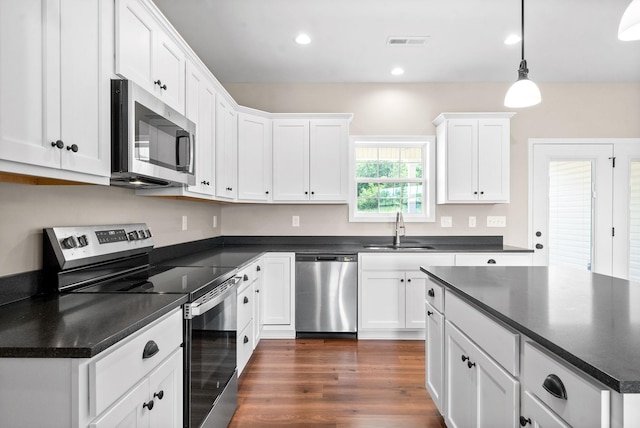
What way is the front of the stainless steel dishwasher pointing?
toward the camera

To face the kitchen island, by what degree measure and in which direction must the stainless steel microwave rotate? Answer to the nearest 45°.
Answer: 0° — it already faces it

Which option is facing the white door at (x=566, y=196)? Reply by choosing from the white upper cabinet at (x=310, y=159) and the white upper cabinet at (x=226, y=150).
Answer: the white upper cabinet at (x=226, y=150)

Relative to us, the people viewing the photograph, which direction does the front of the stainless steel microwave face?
facing the viewer and to the right of the viewer

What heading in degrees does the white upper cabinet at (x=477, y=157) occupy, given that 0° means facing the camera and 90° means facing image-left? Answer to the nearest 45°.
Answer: approximately 0°

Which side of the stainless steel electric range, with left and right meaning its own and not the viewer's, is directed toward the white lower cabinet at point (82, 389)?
right

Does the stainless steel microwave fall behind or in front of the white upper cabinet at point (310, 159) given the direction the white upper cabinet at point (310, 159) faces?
in front

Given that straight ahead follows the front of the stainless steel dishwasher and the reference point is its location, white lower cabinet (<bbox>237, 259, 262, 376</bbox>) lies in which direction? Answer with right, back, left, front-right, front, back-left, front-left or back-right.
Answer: front-right

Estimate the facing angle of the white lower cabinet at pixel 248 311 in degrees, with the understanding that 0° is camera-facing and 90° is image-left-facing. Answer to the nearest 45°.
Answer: approximately 270°

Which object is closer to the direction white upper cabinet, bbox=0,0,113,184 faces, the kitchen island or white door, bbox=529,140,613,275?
the kitchen island

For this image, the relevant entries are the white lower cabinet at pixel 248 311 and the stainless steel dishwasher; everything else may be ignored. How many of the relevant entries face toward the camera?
1

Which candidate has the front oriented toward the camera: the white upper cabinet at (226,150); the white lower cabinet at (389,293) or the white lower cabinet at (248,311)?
the white lower cabinet at (389,293)

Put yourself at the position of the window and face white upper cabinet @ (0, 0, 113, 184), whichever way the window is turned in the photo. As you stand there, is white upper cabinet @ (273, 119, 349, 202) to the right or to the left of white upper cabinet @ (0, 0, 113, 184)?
right

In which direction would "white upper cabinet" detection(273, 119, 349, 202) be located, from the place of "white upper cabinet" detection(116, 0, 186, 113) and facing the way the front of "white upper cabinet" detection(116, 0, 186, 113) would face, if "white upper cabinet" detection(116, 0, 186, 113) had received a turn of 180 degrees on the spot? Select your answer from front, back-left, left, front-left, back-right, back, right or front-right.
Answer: right

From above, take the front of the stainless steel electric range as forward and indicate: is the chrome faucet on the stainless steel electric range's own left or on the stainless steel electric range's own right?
on the stainless steel electric range's own left

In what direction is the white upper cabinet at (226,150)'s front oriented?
to the viewer's right

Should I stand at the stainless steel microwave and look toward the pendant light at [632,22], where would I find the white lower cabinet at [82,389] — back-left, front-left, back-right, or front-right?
front-right
